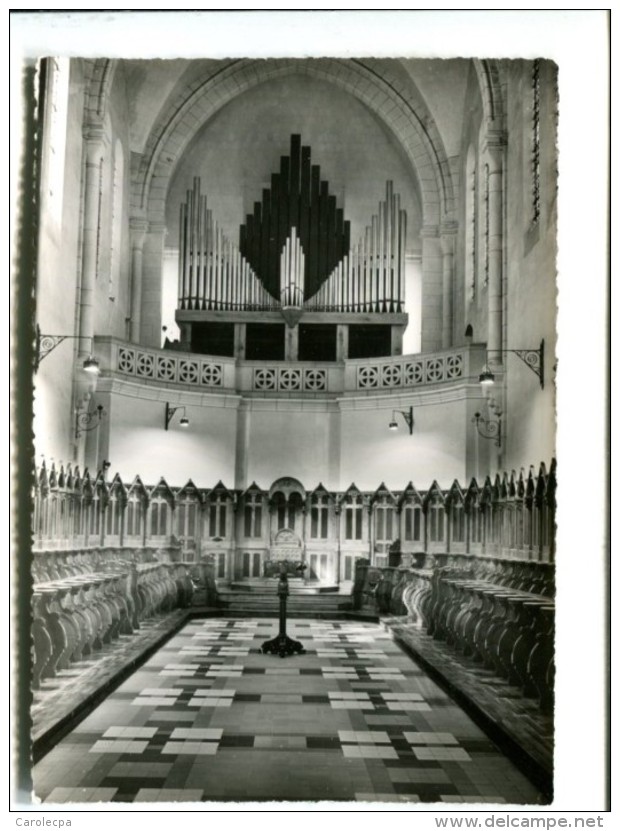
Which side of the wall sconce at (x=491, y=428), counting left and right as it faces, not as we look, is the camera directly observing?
left

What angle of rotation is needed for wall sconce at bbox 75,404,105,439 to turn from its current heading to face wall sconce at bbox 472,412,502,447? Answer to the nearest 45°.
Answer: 0° — it already faces it

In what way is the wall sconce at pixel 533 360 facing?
to the viewer's left

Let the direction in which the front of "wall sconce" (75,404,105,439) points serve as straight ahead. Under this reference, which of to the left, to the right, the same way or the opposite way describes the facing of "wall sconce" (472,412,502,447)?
the opposite way

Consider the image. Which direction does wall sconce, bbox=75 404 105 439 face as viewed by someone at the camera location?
facing to the right of the viewer

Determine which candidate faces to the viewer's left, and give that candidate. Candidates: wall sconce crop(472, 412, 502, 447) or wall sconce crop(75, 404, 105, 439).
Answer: wall sconce crop(472, 412, 502, 447)
